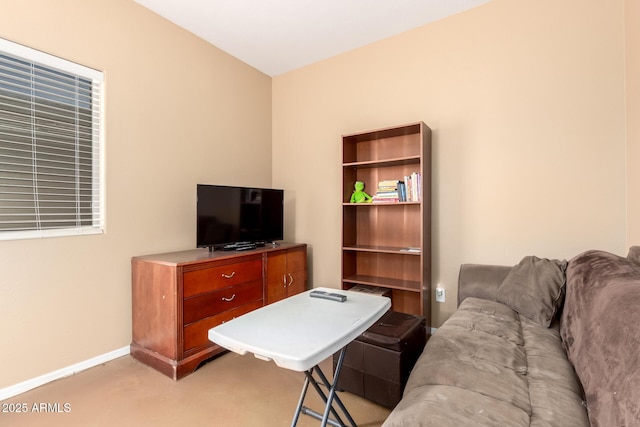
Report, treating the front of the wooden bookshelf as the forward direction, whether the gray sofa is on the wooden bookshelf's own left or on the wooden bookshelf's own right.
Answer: on the wooden bookshelf's own left

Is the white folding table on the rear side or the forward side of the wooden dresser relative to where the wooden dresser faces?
on the forward side

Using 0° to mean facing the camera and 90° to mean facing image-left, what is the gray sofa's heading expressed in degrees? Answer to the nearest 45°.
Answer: approximately 90°

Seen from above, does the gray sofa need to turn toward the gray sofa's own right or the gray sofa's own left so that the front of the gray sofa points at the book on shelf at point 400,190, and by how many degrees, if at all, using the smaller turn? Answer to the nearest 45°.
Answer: approximately 45° to the gray sofa's own right

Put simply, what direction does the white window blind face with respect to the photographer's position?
facing the viewer and to the right of the viewer

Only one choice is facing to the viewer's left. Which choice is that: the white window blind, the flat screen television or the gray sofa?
the gray sofa

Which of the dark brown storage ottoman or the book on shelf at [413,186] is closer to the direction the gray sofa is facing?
the dark brown storage ottoman

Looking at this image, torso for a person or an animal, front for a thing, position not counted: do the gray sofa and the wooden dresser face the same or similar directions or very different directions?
very different directions

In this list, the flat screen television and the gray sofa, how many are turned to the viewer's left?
1

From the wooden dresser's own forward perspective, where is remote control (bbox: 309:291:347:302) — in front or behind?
in front
